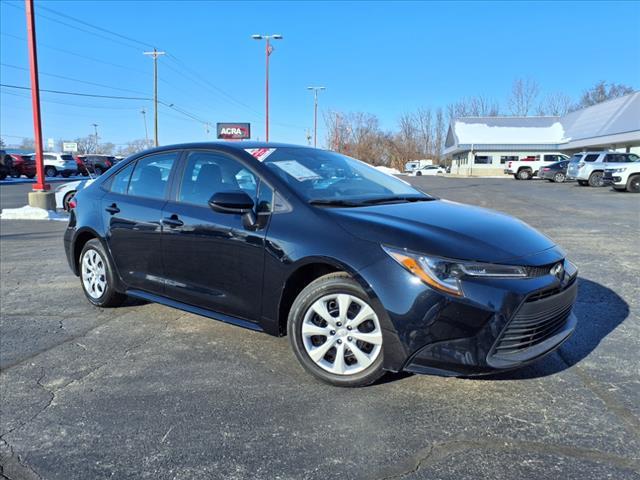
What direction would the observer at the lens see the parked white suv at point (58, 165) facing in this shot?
facing away from the viewer and to the left of the viewer

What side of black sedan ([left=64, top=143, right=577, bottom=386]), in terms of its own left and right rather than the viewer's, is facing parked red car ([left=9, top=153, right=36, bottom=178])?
back

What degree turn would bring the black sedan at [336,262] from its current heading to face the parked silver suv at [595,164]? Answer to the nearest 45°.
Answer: approximately 90° to its left

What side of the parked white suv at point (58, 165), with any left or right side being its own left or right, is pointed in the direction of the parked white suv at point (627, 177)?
back

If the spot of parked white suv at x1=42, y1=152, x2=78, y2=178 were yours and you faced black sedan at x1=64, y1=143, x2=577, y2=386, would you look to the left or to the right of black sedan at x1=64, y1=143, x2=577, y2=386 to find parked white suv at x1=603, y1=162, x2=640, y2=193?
left

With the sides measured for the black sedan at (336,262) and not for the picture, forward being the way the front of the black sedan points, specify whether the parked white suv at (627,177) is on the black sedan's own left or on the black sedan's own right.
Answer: on the black sedan's own left

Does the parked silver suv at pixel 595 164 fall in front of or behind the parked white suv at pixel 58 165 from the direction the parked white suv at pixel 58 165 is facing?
behind

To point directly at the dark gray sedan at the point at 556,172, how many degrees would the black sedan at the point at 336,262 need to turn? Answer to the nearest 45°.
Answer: approximately 90° to its left
